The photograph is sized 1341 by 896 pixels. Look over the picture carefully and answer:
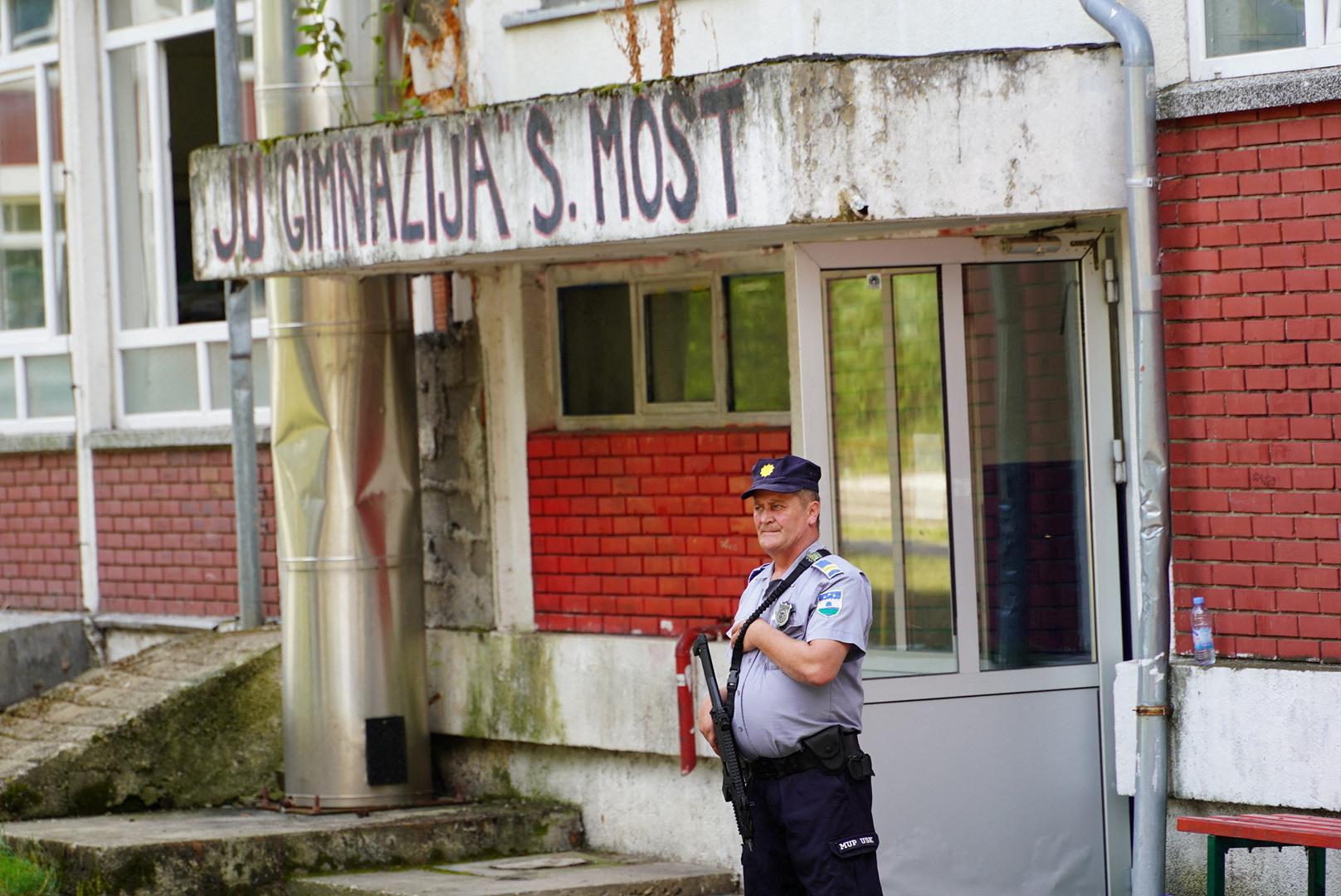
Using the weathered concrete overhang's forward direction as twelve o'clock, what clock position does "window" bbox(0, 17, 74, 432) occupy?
The window is roughly at 3 o'clock from the weathered concrete overhang.

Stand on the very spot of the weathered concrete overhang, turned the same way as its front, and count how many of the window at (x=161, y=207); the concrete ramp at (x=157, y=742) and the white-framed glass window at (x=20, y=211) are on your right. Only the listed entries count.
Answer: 3

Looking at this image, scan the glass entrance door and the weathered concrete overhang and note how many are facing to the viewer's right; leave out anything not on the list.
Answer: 0

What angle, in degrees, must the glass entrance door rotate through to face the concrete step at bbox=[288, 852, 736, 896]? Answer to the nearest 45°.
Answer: approximately 90° to its right

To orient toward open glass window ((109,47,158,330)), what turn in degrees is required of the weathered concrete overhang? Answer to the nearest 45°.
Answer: approximately 90° to its right

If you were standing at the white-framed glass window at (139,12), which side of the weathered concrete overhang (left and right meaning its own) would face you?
right

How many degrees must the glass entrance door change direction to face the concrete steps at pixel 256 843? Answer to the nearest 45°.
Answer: approximately 90° to its right

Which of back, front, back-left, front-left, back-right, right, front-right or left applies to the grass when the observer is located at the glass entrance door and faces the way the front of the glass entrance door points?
right

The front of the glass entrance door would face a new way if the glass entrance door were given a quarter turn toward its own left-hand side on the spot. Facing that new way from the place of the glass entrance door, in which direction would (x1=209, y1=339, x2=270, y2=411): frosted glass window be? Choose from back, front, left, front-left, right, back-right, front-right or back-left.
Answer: back-left

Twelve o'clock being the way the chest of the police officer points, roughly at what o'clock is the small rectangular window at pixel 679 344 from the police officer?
The small rectangular window is roughly at 4 o'clock from the police officer.

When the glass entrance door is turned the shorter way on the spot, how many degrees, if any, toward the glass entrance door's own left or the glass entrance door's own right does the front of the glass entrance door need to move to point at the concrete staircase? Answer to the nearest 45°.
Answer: approximately 90° to the glass entrance door's own right

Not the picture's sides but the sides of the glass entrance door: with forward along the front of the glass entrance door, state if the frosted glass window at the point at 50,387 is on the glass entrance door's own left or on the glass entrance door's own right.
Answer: on the glass entrance door's own right

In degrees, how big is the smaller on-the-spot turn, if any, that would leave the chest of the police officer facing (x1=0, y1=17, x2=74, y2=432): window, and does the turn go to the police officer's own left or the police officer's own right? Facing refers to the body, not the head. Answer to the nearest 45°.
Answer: approximately 90° to the police officer's own right
